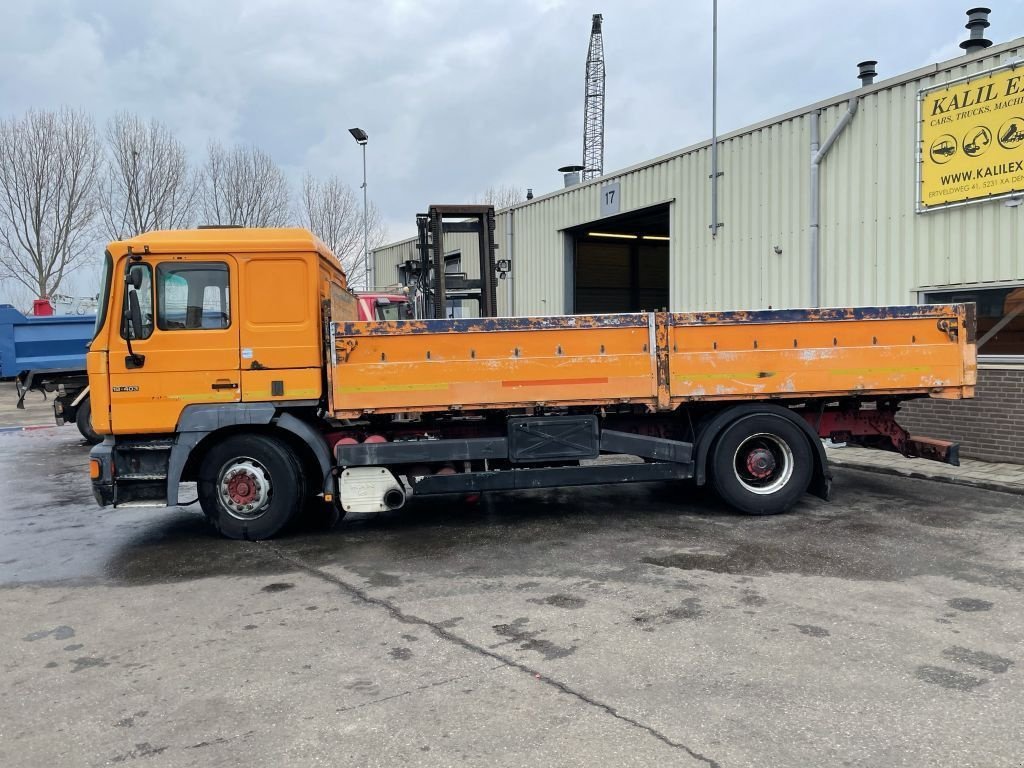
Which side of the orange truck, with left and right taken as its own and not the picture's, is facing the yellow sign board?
back

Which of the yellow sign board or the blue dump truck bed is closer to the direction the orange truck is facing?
the blue dump truck bed

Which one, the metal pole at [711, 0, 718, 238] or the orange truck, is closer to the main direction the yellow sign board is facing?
the orange truck

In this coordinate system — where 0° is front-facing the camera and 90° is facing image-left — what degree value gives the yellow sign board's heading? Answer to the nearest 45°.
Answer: approximately 45°

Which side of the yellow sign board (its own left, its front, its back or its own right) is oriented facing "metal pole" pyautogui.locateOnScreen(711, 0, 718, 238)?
right

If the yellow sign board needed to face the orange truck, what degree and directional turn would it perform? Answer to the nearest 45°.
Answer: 0° — it already faces it

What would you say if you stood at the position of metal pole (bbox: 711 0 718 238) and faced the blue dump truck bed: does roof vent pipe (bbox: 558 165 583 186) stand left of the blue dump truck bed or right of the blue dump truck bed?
right

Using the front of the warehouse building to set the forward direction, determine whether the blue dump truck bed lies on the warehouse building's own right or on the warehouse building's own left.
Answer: on the warehouse building's own right

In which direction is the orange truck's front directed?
to the viewer's left

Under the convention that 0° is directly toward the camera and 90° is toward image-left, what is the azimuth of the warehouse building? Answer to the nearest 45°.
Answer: approximately 45°
